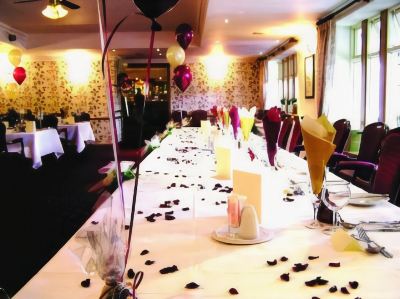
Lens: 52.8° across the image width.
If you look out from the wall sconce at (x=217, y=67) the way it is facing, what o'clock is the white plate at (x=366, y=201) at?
The white plate is roughly at 12 o'clock from the wall sconce.

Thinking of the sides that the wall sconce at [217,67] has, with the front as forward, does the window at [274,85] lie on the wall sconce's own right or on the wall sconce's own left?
on the wall sconce's own left

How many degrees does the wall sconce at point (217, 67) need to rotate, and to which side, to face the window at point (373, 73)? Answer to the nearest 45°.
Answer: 0° — it already faces it

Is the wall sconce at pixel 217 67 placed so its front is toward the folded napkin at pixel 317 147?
yes

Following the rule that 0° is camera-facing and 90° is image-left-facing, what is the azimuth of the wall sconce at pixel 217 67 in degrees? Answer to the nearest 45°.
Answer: approximately 0°

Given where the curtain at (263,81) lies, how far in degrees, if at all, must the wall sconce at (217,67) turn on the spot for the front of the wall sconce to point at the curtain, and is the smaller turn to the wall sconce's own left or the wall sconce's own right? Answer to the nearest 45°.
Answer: approximately 45° to the wall sconce's own left

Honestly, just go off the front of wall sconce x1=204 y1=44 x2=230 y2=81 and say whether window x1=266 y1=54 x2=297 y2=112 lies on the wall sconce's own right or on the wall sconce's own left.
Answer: on the wall sconce's own left
